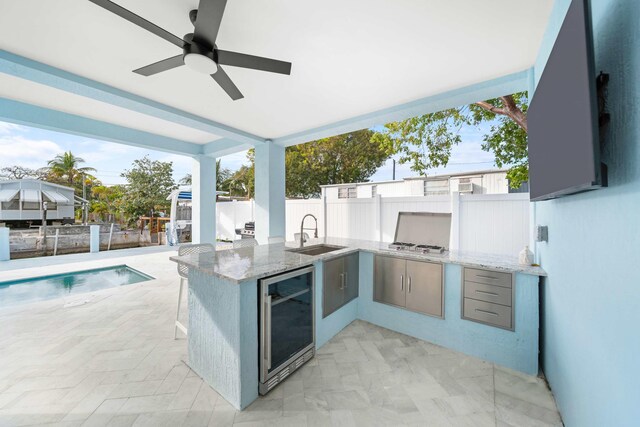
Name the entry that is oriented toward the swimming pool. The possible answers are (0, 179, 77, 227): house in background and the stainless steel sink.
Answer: the house in background

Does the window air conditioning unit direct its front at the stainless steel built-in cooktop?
yes

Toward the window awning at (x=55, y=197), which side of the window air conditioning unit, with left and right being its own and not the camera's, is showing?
right

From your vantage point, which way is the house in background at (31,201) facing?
toward the camera

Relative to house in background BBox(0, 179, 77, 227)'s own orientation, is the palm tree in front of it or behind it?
behind

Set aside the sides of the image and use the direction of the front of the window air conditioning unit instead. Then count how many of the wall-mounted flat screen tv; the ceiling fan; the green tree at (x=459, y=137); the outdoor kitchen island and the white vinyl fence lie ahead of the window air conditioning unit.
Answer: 5

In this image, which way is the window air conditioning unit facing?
toward the camera

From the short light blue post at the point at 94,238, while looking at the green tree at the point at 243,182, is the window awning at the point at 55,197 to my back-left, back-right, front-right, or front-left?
front-left

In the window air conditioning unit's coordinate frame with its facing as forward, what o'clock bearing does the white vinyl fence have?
The white vinyl fence is roughly at 12 o'clock from the window air conditioning unit.

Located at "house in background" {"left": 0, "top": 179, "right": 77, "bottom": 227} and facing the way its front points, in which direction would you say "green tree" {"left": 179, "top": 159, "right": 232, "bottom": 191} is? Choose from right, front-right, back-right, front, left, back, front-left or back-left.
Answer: left

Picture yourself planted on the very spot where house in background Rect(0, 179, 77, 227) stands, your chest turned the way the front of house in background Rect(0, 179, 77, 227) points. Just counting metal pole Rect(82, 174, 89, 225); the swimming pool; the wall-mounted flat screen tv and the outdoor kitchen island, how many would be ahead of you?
3

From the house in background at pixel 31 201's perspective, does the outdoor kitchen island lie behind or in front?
in front

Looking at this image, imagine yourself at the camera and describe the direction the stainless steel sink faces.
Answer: facing the viewer and to the right of the viewer

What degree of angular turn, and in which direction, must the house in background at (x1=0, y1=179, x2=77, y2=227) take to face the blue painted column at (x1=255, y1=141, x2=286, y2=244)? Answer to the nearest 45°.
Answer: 0° — it already faces it

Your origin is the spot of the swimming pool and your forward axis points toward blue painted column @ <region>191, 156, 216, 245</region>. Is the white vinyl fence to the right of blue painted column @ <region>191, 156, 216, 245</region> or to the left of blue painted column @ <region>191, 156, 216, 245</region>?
right

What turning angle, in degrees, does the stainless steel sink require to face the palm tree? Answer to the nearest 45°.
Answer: approximately 180°

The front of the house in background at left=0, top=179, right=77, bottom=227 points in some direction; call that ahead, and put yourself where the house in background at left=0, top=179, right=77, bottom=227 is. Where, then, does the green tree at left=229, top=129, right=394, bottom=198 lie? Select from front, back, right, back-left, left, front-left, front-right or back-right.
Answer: front-left
